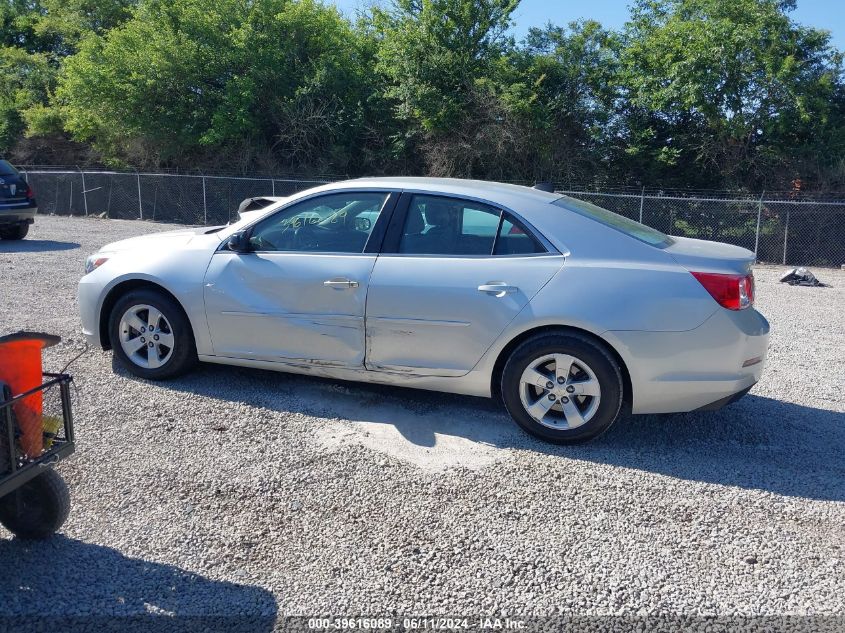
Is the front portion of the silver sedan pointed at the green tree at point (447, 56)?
no

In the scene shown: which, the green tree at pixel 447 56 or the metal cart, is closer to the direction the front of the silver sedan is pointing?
the metal cart

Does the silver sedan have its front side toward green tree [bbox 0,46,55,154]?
no

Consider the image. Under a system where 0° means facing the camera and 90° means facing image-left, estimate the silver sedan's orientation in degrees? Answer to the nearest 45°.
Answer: approximately 90°

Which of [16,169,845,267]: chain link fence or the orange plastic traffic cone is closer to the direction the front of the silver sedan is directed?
the orange plastic traffic cone

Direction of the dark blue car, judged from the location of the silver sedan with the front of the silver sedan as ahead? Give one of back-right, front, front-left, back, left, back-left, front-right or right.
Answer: front-right

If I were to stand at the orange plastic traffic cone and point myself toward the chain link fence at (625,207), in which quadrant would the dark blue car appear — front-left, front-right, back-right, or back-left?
front-left

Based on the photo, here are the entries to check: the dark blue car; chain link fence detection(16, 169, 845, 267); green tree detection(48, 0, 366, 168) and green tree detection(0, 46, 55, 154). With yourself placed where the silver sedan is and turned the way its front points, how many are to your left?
0

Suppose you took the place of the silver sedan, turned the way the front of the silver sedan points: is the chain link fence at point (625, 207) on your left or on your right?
on your right

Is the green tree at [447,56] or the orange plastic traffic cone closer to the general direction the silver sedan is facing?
the orange plastic traffic cone

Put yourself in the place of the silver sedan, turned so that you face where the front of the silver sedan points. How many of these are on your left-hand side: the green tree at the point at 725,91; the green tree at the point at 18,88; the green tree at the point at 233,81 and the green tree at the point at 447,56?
0
